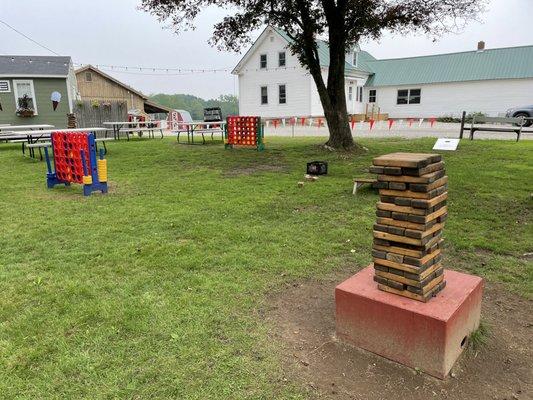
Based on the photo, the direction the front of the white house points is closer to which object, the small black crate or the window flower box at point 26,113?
the small black crate

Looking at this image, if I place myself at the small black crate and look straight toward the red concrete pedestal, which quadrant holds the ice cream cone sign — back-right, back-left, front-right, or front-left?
back-right

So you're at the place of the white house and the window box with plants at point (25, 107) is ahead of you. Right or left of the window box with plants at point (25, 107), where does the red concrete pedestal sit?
left

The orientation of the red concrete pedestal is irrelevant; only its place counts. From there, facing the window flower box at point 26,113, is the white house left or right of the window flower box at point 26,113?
right

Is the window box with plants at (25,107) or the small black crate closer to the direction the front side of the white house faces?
the small black crate

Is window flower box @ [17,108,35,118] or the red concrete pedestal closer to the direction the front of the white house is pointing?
the red concrete pedestal

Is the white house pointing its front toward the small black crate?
yes

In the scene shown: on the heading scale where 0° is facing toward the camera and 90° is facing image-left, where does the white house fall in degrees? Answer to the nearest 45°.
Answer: approximately 0°

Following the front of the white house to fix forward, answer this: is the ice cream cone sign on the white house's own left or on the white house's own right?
on the white house's own right

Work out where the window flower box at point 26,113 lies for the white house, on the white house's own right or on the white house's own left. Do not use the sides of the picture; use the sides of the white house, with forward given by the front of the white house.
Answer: on the white house's own right

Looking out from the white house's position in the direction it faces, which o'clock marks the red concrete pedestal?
The red concrete pedestal is roughly at 12 o'clock from the white house.

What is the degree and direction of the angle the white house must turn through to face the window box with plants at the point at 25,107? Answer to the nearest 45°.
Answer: approximately 45° to its right
